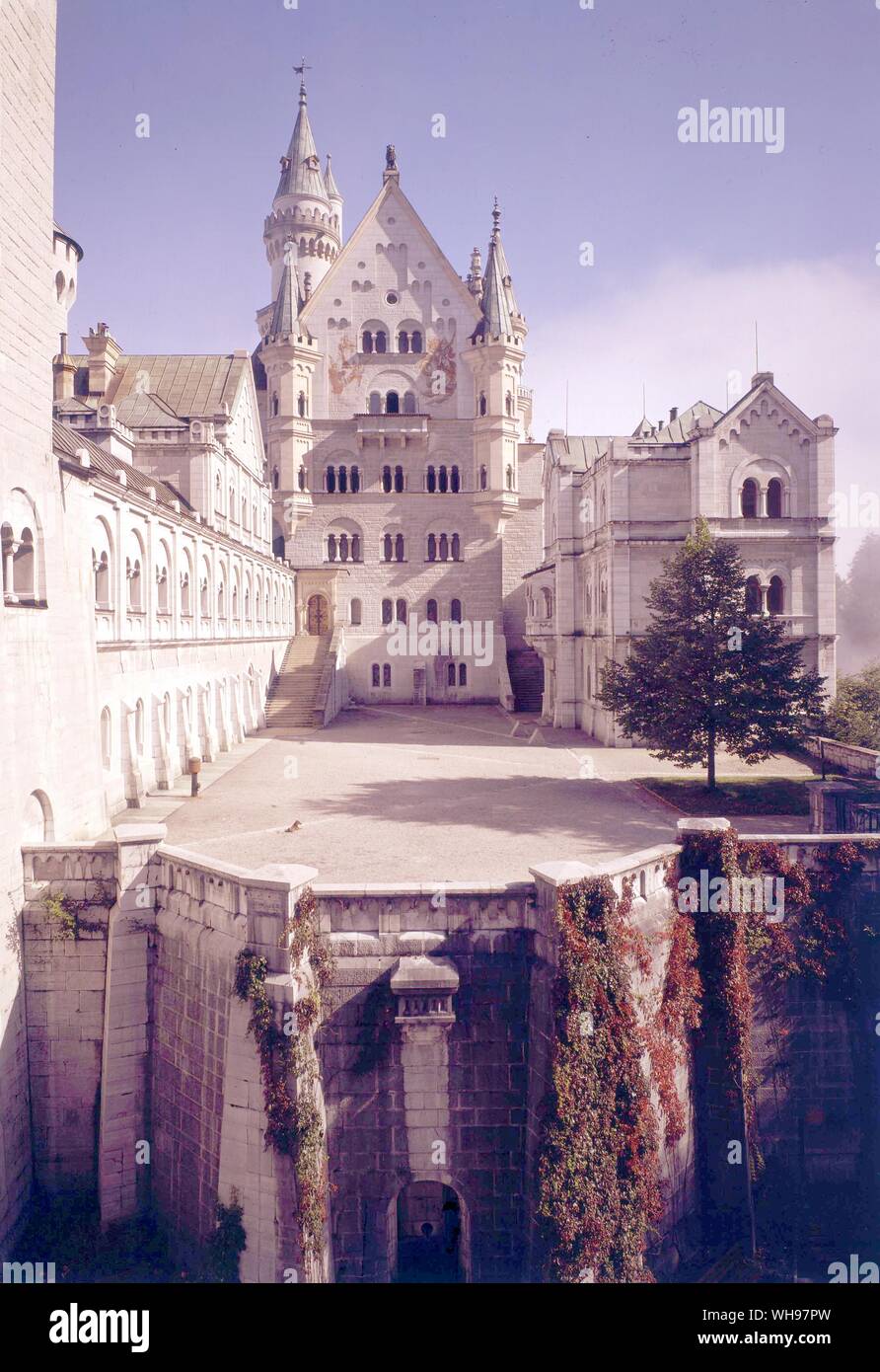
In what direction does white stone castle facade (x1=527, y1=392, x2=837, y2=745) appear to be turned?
toward the camera

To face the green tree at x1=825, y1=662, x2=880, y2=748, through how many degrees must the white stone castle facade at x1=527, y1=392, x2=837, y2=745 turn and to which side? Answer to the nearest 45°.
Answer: approximately 90° to its left

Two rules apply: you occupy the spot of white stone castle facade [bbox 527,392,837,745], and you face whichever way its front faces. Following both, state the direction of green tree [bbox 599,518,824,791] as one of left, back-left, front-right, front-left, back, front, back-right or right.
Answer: front
